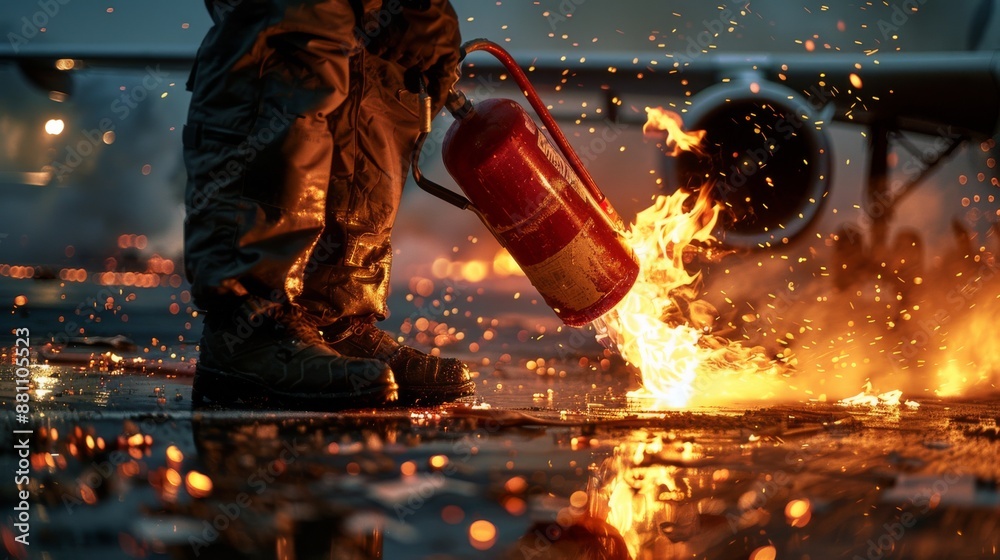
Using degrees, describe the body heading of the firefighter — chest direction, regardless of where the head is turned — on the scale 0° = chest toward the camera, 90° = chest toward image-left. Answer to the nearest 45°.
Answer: approximately 270°
